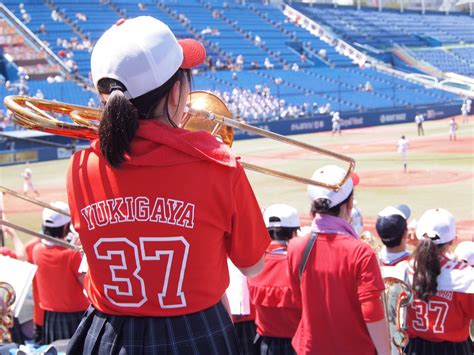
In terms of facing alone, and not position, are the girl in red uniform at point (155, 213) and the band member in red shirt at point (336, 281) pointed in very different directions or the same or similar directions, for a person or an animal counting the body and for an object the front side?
same or similar directions

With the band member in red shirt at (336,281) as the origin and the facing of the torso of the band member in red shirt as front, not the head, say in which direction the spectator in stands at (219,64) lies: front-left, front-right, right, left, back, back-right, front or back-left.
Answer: front-left

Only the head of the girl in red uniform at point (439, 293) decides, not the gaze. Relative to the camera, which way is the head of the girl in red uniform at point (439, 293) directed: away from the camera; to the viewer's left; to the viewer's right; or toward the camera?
away from the camera

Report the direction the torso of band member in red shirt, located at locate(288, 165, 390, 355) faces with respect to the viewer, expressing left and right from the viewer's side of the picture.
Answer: facing away from the viewer and to the right of the viewer

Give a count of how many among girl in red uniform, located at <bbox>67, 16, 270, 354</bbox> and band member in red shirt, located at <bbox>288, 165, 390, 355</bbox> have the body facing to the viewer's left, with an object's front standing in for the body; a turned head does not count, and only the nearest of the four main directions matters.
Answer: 0

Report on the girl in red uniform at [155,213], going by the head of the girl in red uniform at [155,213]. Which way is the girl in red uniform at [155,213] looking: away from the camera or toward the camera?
away from the camera

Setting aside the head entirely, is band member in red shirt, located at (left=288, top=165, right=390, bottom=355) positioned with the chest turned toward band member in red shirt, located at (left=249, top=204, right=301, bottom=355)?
no

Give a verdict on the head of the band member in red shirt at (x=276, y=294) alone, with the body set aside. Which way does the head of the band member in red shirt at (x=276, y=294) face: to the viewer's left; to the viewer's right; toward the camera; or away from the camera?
away from the camera

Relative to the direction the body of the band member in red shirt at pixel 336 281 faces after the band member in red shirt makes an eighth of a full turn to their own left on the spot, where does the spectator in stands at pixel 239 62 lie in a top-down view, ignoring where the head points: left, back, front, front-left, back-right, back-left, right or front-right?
front

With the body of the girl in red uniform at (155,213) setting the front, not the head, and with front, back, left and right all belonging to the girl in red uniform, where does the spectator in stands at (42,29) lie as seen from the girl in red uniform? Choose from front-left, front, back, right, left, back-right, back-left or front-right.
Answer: front-left

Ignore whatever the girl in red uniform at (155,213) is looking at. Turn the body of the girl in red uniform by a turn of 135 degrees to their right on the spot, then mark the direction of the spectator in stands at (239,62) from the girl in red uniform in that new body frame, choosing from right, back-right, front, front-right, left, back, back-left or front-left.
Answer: back

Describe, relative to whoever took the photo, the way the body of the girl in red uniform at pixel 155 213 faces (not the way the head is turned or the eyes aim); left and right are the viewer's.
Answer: facing away from the viewer and to the right of the viewer

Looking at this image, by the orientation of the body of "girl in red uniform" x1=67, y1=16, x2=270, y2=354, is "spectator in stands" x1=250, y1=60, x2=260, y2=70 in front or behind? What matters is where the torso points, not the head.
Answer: in front

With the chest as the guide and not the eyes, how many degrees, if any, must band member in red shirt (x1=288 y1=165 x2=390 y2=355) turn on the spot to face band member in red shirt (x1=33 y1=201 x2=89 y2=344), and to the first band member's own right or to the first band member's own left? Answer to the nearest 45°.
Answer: approximately 90° to the first band member's own left

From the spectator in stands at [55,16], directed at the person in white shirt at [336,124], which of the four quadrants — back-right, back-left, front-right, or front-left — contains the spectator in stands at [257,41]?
front-left

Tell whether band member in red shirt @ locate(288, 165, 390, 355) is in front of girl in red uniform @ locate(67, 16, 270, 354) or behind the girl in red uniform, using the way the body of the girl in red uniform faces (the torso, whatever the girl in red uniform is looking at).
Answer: in front

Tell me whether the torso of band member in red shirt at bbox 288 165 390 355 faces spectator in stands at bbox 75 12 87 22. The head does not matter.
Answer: no

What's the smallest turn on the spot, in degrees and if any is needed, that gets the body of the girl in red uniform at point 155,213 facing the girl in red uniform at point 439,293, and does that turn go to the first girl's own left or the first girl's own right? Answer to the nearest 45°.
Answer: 0° — they already face them

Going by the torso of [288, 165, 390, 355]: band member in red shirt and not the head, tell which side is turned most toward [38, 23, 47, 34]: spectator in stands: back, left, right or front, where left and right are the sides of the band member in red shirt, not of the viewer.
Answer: left
